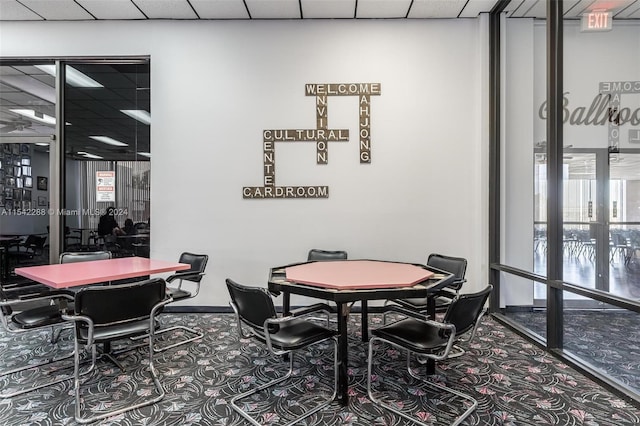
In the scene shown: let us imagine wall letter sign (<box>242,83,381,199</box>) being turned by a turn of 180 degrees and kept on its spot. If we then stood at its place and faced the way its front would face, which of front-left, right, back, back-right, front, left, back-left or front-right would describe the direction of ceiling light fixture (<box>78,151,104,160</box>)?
left

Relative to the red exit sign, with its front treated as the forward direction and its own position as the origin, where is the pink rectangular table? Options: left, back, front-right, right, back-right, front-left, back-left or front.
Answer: front-right

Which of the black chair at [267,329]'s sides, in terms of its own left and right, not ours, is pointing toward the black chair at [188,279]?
left

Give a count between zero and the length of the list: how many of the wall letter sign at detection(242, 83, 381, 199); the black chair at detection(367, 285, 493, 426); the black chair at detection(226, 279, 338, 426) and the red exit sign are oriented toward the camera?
2

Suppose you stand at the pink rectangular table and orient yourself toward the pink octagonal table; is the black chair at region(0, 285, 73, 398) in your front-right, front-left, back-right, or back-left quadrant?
back-right

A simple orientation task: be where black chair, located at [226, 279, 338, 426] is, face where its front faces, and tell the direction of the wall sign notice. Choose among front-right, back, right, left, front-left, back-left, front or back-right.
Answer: left

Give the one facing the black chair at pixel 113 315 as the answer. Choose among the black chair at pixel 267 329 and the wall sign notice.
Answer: the wall sign notice

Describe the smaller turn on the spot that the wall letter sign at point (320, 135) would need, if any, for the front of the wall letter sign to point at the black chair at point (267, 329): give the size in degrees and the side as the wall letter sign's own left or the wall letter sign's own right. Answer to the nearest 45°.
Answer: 0° — it already faces it

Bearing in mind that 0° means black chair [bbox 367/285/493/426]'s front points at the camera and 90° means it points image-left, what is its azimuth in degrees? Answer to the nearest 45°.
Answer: approximately 135°

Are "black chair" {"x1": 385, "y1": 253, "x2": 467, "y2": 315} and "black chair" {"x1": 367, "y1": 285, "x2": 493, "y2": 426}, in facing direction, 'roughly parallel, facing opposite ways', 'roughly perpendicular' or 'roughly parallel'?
roughly perpendicular

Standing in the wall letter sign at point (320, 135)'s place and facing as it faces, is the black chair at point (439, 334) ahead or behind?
ahead

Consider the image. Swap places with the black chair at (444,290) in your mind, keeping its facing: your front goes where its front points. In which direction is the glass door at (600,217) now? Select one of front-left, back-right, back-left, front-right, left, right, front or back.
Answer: back

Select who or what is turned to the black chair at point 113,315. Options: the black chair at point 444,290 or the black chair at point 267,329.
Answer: the black chair at point 444,290

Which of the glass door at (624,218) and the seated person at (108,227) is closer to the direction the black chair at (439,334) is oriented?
the seated person

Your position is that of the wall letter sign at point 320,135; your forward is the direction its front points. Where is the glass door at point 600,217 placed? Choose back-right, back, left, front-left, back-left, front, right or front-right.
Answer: left

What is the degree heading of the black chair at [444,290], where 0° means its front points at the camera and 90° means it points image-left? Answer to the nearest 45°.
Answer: approximately 45°

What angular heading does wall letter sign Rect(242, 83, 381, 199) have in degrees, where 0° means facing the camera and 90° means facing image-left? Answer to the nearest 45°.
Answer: approximately 0°

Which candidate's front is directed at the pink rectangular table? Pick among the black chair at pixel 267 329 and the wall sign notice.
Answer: the wall sign notice
